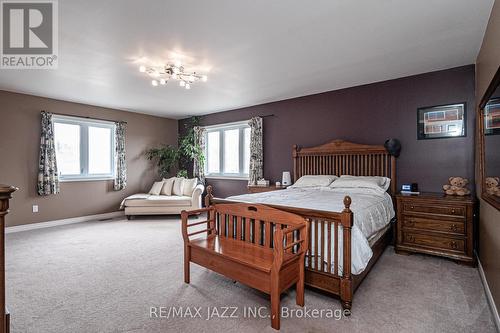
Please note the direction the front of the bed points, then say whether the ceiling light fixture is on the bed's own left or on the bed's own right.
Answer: on the bed's own right

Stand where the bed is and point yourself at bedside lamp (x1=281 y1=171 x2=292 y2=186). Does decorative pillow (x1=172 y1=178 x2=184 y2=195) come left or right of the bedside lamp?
left

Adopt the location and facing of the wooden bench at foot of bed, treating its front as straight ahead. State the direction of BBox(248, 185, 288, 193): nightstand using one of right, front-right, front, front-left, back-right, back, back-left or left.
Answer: back-right

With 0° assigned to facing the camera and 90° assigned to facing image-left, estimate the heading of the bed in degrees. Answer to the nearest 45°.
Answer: approximately 45°

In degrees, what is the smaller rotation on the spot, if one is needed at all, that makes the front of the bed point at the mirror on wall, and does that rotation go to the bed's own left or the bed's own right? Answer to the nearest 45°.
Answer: approximately 135° to the bed's own left

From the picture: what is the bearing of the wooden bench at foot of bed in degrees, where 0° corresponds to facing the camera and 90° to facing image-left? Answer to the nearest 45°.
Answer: approximately 45°

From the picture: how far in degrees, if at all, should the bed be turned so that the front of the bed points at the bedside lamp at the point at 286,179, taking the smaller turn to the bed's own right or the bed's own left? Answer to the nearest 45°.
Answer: approximately 135° to the bed's own right

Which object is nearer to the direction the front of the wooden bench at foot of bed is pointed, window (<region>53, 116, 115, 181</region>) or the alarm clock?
the window

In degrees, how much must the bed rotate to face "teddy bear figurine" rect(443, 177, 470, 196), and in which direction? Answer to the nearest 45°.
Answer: approximately 180°

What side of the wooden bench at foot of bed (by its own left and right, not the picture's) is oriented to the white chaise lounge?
right

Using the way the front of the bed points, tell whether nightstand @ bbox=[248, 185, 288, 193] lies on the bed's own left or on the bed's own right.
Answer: on the bed's own right

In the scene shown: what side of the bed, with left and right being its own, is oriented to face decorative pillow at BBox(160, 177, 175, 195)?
right
